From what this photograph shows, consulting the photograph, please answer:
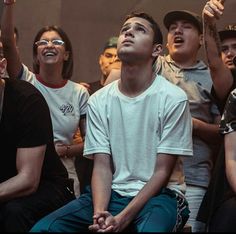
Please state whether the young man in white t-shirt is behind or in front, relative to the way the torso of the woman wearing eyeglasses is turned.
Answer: in front

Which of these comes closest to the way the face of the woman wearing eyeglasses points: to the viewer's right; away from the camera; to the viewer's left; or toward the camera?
toward the camera

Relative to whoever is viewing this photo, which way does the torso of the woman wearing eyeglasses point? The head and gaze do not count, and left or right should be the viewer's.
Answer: facing the viewer
